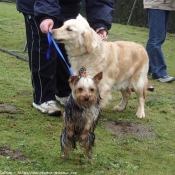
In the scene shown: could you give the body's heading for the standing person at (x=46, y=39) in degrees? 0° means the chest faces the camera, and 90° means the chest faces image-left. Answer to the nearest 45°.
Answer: approximately 315°

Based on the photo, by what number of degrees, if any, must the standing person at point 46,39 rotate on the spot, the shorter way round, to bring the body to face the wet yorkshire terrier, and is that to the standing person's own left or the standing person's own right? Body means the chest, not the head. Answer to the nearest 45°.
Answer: approximately 45° to the standing person's own right

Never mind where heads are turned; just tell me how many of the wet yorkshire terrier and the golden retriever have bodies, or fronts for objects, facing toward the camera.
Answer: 1

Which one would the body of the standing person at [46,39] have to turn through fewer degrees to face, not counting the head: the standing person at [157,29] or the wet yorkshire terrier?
the wet yorkshire terrier

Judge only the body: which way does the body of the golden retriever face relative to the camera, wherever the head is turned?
to the viewer's left

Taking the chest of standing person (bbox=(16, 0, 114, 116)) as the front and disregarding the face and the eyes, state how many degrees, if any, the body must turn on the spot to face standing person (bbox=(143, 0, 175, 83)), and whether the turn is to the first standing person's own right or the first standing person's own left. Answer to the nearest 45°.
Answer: approximately 90° to the first standing person's own left

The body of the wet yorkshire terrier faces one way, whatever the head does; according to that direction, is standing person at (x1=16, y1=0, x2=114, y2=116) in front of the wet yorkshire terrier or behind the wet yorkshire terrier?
behind

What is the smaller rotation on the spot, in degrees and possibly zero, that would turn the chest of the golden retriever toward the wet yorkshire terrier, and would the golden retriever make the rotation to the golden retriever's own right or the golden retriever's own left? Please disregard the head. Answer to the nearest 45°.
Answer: approximately 90° to the golden retriever's own left

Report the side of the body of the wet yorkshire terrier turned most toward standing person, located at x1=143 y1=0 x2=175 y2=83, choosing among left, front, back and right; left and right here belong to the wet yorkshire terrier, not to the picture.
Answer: back

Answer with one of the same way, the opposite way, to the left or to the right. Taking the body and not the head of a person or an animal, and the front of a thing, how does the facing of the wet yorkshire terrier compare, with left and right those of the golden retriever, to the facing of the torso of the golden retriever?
to the left

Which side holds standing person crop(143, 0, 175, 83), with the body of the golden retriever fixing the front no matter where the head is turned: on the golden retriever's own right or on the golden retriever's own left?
on the golden retriever's own right

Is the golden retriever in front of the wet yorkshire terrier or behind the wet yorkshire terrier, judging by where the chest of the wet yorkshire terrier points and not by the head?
behind
